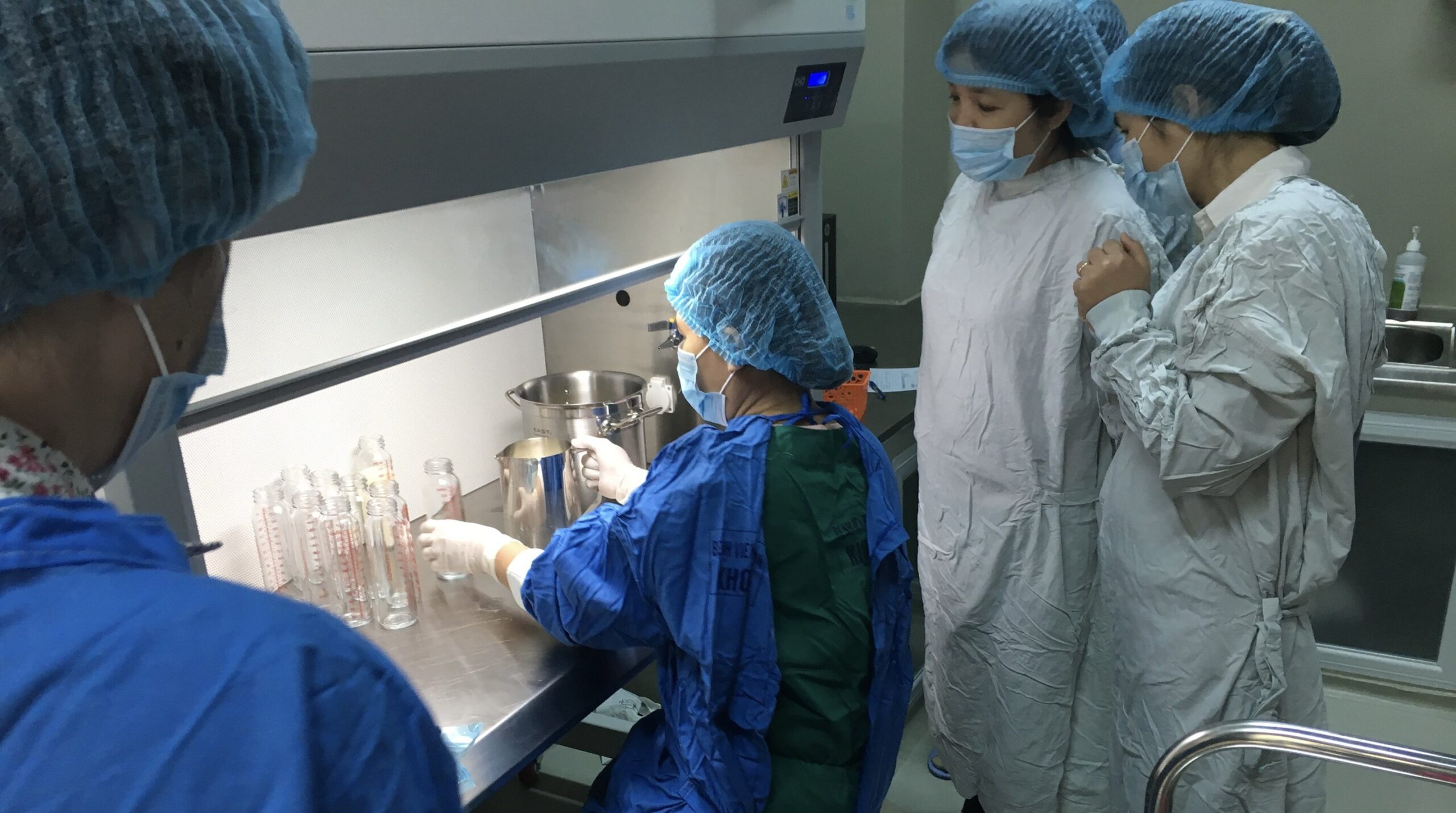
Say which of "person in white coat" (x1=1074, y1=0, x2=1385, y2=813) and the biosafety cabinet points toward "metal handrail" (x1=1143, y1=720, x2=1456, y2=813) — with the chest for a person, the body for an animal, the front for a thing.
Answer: the biosafety cabinet

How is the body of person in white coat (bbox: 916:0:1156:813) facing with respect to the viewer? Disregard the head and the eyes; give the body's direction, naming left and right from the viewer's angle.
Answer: facing the viewer and to the left of the viewer

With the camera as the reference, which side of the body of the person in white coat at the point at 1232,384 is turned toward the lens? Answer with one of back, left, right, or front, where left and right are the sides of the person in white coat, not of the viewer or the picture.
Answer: left

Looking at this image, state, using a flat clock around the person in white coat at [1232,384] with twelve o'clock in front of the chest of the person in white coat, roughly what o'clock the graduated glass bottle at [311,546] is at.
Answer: The graduated glass bottle is roughly at 11 o'clock from the person in white coat.

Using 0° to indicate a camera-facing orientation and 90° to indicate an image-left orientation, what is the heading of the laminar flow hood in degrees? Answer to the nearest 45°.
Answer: approximately 315°

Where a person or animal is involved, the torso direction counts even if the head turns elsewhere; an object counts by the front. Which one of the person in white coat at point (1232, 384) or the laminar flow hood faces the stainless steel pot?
the person in white coat

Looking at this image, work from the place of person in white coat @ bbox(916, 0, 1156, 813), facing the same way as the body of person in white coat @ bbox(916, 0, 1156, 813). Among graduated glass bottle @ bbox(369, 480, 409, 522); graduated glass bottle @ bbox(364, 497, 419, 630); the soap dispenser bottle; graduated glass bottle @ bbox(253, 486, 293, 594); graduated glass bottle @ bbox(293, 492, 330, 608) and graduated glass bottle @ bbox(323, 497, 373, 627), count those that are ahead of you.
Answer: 5

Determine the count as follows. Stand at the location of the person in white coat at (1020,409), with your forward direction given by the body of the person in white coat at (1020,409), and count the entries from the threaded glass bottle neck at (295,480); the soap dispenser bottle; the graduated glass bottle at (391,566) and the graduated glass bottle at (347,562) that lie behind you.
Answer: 1

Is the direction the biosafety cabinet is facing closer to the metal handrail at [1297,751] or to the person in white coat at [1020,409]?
the metal handrail

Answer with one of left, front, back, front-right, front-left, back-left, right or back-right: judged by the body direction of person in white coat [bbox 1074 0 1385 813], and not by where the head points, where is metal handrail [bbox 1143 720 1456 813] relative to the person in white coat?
left

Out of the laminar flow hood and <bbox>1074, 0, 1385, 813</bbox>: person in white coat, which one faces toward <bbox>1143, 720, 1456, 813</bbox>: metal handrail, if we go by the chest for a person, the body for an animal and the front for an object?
the laminar flow hood

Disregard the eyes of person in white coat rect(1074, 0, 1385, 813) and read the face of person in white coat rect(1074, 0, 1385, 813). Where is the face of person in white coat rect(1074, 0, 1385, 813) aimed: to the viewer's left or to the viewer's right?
to the viewer's left

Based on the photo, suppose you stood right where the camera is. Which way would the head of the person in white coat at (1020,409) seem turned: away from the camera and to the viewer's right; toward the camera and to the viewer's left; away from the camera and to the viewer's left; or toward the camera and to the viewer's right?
toward the camera and to the viewer's left

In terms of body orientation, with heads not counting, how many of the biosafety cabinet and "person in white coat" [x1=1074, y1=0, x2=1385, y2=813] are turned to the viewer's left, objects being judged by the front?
1
